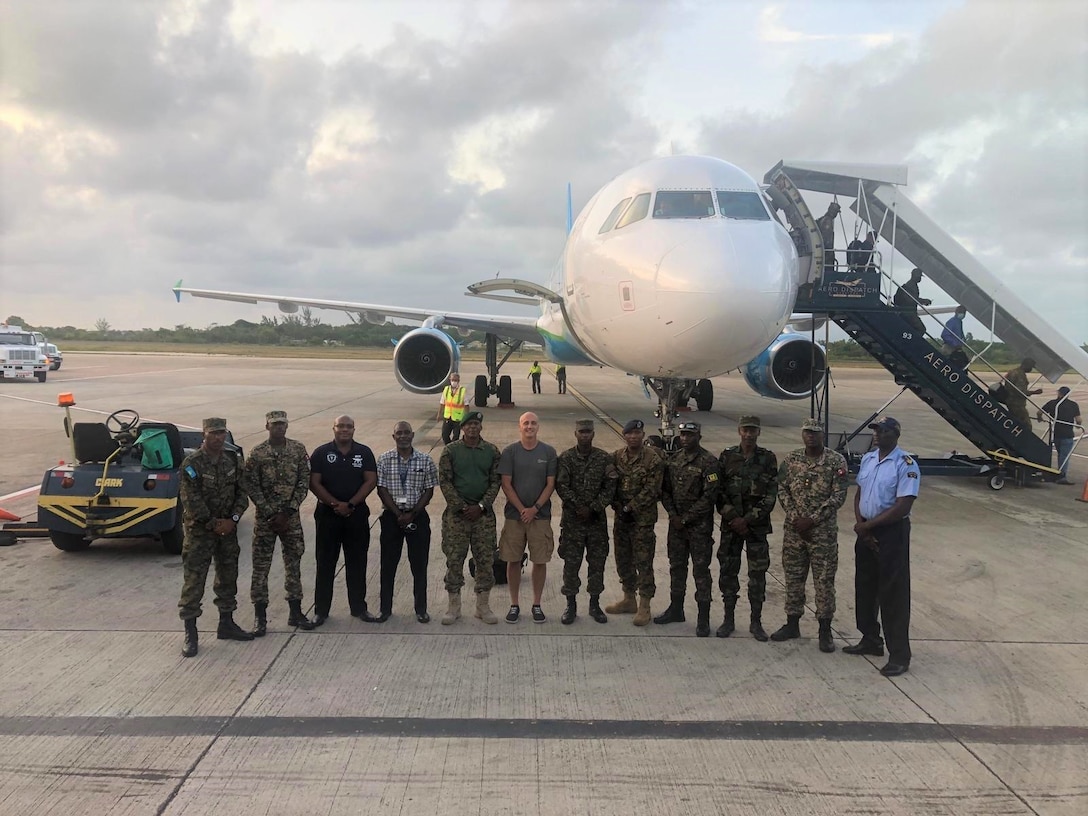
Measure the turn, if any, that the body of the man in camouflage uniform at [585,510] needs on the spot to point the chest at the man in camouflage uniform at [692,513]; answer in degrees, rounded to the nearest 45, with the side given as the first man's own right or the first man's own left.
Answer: approximately 90° to the first man's own left

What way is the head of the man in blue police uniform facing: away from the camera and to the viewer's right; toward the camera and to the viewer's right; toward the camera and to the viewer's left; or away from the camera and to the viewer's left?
toward the camera and to the viewer's left

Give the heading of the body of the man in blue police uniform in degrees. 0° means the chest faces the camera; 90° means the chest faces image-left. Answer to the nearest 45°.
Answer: approximately 45°

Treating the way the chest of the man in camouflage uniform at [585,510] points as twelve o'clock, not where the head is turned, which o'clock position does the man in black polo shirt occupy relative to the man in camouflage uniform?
The man in black polo shirt is roughly at 3 o'clock from the man in camouflage uniform.

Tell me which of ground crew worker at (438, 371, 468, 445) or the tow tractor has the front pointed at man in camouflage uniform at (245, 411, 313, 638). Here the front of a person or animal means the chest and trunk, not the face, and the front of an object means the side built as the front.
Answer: the ground crew worker

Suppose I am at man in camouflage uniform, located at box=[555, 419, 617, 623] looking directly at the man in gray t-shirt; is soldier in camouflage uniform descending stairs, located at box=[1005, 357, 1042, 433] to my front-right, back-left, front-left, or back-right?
back-right

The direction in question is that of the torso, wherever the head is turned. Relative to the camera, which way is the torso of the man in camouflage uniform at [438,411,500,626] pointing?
toward the camera

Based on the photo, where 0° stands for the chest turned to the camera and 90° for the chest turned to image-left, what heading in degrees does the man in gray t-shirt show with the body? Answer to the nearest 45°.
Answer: approximately 0°

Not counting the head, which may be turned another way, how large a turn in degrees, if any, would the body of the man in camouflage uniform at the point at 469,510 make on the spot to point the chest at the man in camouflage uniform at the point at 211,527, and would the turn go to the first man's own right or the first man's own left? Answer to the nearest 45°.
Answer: approximately 90° to the first man's own right

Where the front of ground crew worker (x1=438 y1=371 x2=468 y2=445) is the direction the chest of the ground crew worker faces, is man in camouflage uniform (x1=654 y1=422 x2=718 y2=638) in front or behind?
in front
